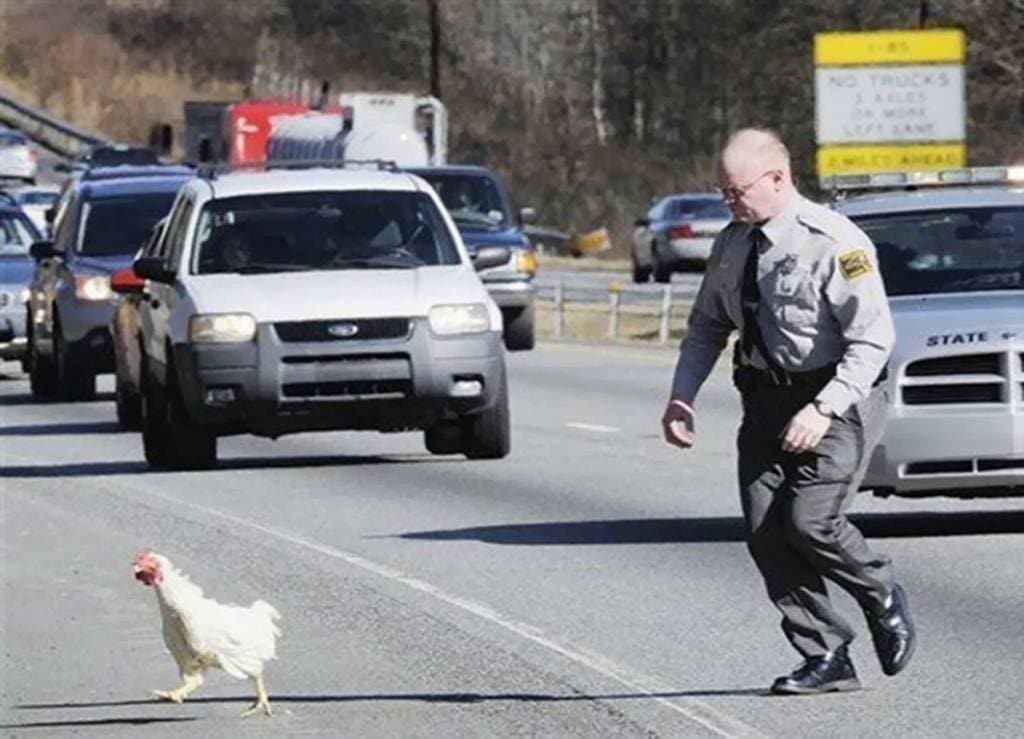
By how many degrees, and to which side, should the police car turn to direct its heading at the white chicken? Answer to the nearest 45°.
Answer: approximately 45° to its right

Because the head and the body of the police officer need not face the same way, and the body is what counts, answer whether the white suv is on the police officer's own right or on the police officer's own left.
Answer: on the police officer's own right

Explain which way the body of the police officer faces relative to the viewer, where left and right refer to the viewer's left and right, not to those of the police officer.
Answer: facing the viewer and to the left of the viewer

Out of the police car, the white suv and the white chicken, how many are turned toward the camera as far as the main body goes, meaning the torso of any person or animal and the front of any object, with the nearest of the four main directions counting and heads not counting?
2

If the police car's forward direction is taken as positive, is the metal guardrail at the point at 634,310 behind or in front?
behind

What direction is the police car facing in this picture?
toward the camera

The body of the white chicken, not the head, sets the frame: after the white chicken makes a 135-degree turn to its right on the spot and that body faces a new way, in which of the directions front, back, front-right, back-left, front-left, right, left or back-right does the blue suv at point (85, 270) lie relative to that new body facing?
front-left

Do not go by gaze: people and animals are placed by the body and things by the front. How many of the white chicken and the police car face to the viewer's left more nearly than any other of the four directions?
1

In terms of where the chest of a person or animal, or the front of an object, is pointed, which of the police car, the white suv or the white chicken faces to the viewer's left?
the white chicken

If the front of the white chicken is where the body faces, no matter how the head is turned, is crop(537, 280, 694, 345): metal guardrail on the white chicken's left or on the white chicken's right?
on the white chicken's right

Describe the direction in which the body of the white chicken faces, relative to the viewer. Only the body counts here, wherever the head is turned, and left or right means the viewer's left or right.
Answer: facing to the left of the viewer

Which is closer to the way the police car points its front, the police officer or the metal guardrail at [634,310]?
the police officer

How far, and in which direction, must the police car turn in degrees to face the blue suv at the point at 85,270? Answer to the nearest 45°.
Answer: approximately 135° to its right
